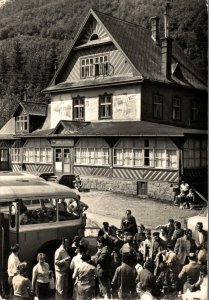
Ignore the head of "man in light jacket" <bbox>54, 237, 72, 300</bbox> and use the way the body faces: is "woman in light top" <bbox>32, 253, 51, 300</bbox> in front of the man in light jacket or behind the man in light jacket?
behind

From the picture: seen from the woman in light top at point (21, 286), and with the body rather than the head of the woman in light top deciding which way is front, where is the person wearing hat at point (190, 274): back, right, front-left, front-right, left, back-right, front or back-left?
right

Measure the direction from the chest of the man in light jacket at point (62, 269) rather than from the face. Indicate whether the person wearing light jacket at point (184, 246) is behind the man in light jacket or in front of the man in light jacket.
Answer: in front

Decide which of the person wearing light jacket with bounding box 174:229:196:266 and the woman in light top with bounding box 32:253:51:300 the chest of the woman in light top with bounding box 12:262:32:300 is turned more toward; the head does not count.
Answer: the woman in light top

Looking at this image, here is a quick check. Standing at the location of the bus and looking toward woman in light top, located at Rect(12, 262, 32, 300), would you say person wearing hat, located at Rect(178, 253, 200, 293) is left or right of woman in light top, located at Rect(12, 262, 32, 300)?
left

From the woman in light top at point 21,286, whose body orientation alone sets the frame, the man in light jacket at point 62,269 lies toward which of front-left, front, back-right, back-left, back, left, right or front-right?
front-right

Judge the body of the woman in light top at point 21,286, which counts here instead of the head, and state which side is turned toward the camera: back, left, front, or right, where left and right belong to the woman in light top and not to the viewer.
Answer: back
